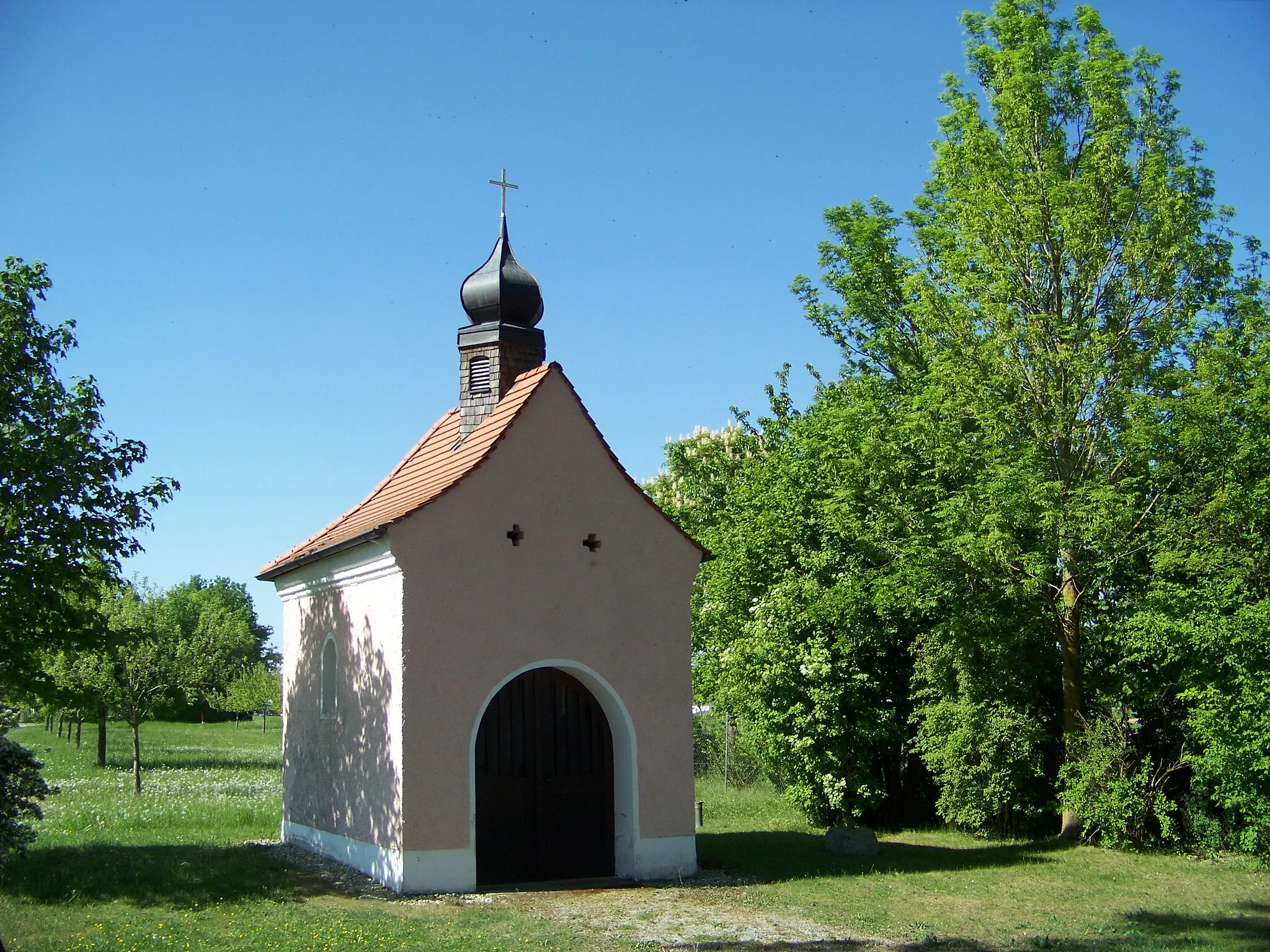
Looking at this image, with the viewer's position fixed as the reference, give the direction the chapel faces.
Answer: facing the viewer and to the right of the viewer

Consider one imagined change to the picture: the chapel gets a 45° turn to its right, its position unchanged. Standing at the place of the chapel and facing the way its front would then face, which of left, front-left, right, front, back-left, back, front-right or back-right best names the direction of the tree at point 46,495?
right

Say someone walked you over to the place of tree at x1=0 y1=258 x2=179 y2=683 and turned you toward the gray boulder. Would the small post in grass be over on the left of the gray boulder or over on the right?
left

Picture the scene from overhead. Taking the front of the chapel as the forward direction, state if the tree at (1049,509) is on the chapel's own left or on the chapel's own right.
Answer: on the chapel's own left

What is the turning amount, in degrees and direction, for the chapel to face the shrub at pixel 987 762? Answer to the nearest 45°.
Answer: approximately 90° to its left

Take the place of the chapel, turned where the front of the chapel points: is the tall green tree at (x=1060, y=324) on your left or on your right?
on your left
